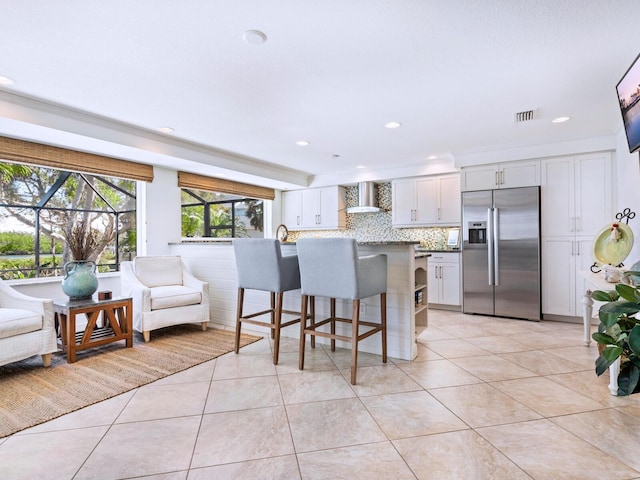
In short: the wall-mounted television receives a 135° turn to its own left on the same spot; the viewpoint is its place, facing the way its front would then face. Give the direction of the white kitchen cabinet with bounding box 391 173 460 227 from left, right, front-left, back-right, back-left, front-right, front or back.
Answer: back-left

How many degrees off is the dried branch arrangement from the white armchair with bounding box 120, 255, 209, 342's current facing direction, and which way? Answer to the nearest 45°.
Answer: approximately 135° to its right

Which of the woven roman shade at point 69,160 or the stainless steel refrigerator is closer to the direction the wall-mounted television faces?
the woven roman shade

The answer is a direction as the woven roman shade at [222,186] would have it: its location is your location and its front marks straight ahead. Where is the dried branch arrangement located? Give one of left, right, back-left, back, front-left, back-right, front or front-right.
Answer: right

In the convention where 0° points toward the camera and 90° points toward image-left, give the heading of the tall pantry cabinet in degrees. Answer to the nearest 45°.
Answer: approximately 0°

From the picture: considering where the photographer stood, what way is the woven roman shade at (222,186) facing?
facing the viewer and to the right of the viewer

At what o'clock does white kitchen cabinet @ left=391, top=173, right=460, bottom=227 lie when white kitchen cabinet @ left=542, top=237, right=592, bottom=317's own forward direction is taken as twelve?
white kitchen cabinet @ left=391, top=173, right=460, bottom=227 is roughly at 3 o'clock from white kitchen cabinet @ left=542, top=237, right=592, bottom=317.

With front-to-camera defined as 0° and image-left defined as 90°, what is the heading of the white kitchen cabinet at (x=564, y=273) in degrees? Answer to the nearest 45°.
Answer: approximately 0°

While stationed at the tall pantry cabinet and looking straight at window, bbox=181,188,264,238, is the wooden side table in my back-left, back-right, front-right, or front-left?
front-left

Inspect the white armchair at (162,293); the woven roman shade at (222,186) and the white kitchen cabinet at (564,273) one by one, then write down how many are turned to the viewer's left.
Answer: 0

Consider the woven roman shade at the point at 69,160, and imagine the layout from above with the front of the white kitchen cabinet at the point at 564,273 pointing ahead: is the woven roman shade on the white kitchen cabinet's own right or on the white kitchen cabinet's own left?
on the white kitchen cabinet's own right

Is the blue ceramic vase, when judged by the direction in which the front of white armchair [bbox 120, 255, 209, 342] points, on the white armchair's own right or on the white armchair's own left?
on the white armchair's own right

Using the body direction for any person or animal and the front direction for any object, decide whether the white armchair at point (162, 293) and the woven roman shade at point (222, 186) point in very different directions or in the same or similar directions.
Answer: same or similar directions

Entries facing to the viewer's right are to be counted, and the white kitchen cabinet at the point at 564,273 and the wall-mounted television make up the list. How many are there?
0
